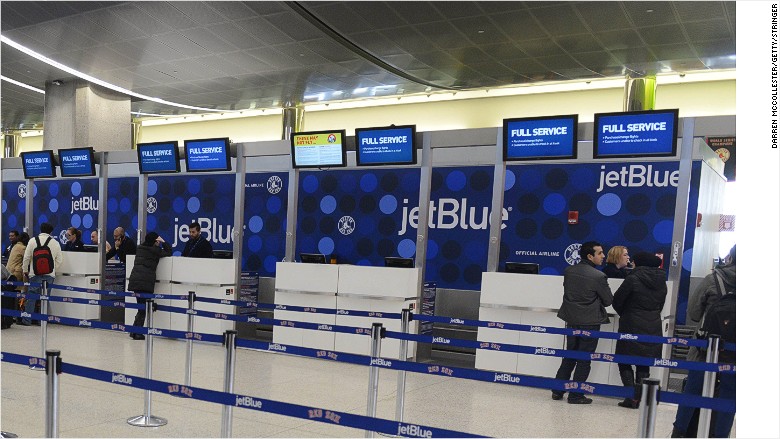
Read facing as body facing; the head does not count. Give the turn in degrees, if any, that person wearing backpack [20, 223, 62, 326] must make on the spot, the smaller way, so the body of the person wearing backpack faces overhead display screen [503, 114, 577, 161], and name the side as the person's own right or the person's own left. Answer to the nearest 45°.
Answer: approximately 135° to the person's own right

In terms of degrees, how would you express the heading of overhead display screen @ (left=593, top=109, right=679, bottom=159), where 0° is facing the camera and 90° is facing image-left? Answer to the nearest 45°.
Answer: approximately 0°

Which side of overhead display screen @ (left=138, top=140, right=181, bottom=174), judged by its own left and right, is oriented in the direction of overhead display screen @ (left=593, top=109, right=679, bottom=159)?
left

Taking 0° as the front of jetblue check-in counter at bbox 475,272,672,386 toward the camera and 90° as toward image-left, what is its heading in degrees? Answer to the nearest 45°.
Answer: approximately 0°

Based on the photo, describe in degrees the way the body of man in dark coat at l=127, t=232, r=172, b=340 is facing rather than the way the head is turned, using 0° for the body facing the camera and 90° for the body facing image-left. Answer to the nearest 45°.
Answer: approximately 225°

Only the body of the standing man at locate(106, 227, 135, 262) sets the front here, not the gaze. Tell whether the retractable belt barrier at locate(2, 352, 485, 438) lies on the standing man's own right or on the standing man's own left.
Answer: on the standing man's own left

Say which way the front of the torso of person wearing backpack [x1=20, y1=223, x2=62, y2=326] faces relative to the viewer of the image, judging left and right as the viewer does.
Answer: facing away from the viewer

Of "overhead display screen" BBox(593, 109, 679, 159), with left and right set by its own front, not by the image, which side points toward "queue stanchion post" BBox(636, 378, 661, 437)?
front

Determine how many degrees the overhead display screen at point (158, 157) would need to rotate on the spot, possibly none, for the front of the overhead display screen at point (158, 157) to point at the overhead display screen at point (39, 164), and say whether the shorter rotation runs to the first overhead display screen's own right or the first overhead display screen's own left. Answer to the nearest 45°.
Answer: approximately 90° to the first overhead display screen's own right

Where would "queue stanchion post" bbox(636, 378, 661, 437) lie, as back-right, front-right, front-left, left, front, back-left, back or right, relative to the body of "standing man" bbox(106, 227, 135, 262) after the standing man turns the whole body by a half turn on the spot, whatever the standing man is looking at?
back-right

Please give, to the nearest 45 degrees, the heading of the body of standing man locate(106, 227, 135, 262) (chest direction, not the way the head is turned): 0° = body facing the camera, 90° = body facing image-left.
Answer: approximately 45°

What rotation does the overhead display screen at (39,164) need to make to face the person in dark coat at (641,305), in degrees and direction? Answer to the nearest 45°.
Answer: approximately 90° to its left
